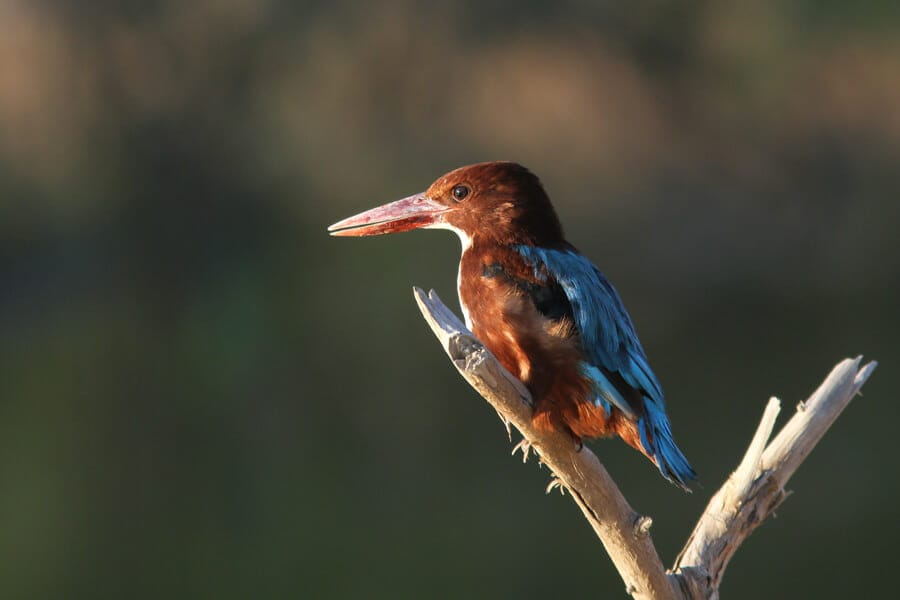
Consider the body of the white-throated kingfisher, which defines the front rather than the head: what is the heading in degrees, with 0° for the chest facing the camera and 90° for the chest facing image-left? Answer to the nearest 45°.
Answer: approximately 90°
